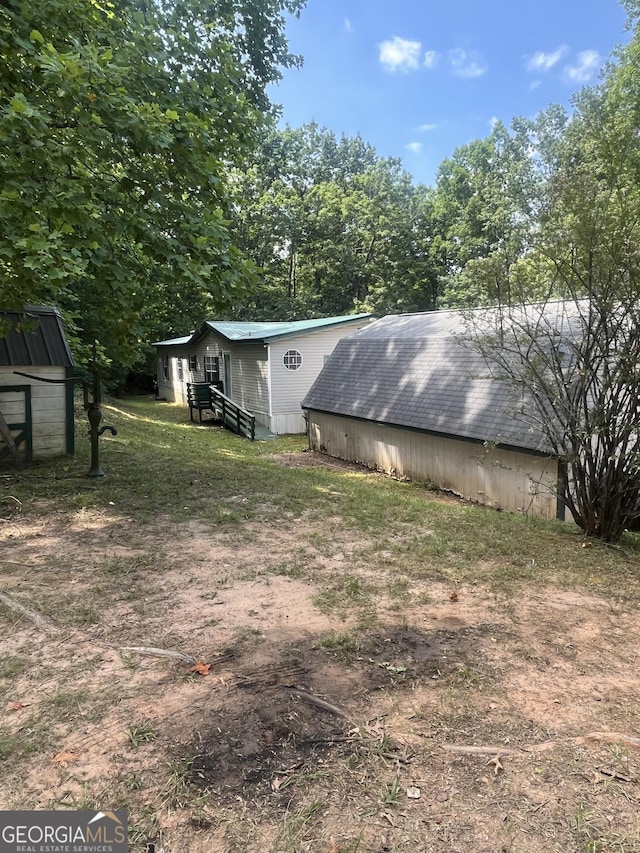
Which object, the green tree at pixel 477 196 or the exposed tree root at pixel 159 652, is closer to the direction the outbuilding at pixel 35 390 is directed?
the exposed tree root

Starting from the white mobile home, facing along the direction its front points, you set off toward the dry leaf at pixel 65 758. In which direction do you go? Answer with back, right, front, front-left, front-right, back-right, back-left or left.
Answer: front-left

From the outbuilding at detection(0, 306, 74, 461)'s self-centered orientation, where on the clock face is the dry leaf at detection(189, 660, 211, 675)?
The dry leaf is roughly at 12 o'clock from the outbuilding.

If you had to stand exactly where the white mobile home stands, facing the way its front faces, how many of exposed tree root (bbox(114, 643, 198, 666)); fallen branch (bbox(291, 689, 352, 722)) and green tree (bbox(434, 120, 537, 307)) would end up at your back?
1

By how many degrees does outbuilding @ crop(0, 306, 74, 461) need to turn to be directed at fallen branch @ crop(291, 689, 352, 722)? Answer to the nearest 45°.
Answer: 0° — it already faces it

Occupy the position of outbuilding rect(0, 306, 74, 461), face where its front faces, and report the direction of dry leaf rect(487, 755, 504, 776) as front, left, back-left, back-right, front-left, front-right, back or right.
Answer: front

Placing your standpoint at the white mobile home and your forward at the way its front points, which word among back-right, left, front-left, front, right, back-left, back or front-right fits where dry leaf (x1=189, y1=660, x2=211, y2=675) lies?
front-left

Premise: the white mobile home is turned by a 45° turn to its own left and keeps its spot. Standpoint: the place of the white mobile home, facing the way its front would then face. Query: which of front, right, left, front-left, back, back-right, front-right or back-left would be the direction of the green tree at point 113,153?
front

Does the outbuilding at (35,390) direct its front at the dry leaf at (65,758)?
yes

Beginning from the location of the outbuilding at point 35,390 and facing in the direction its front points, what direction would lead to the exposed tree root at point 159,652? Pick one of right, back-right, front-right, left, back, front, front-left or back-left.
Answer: front

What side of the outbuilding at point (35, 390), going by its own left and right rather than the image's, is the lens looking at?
front

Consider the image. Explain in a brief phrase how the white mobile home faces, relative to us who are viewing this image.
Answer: facing the viewer and to the left of the viewer

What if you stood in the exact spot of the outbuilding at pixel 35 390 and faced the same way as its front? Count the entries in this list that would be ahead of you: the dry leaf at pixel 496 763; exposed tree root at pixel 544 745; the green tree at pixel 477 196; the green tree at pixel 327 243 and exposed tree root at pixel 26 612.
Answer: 3

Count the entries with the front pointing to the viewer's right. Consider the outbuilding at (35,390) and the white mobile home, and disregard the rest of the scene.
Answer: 0
